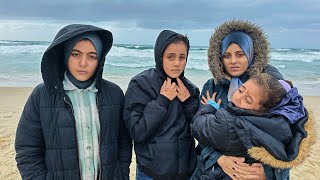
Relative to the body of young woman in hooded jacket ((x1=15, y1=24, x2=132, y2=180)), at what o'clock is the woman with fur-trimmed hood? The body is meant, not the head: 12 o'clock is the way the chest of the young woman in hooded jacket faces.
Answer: The woman with fur-trimmed hood is roughly at 9 o'clock from the young woman in hooded jacket.

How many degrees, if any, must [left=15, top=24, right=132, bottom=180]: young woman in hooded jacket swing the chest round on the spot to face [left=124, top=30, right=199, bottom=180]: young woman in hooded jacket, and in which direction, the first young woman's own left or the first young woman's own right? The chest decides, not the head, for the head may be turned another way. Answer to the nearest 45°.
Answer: approximately 90° to the first young woman's own left

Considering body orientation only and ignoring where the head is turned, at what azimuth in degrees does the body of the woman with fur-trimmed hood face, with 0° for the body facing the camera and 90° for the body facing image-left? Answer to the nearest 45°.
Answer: approximately 0°

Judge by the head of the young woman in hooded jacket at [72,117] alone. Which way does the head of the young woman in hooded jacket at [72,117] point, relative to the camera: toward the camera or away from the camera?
toward the camera

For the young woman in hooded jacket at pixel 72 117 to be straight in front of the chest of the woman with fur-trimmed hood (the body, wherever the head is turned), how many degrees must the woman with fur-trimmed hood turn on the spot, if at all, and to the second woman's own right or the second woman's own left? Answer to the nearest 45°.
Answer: approximately 45° to the second woman's own right

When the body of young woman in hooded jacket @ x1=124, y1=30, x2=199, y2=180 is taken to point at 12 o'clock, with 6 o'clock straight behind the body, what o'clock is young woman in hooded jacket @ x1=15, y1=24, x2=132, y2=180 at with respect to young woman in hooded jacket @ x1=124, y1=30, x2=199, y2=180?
young woman in hooded jacket @ x1=15, y1=24, x2=132, y2=180 is roughly at 4 o'clock from young woman in hooded jacket @ x1=124, y1=30, x2=199, y2=180.

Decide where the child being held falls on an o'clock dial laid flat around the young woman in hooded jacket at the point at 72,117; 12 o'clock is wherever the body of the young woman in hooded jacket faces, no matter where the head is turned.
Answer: The child being held is roughly at 10 o'clock from the young woman in hooded jacket.

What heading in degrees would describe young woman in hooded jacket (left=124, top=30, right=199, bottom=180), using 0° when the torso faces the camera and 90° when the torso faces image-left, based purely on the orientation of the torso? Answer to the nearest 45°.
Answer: approximately 315°

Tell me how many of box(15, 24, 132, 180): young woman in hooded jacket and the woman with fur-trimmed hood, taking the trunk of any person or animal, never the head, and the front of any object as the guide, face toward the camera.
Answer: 2

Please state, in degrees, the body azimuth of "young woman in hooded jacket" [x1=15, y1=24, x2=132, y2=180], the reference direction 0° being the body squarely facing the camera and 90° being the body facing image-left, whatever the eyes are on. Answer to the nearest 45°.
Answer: approximately 0°

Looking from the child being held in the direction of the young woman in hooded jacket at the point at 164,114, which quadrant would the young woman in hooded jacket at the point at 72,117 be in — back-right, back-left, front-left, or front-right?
front-left

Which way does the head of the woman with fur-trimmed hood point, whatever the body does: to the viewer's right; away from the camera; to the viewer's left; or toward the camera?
toward the camera
